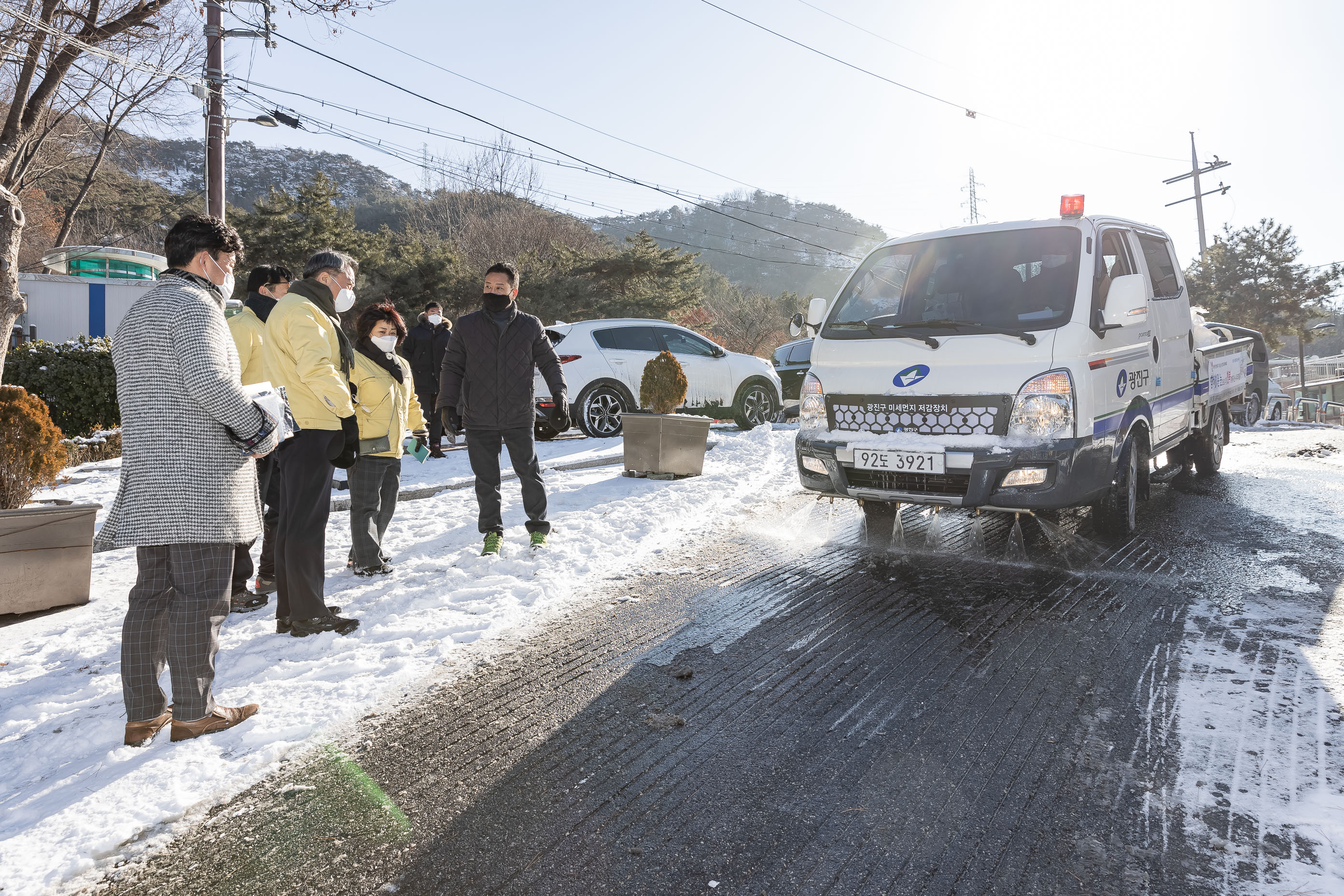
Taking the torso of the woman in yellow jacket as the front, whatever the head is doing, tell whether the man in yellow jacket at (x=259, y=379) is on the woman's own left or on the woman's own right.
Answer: on the woman's own right

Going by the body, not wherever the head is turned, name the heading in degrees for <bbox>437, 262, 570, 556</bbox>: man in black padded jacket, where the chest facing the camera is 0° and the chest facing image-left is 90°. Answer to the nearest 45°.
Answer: approximately 0°

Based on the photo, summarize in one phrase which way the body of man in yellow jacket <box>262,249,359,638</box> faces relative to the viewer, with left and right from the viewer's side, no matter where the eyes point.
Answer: facing to the right of the viewer

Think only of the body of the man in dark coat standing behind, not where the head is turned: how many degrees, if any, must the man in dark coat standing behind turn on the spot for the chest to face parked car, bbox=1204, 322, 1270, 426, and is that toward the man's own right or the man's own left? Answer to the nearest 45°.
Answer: approximately 90° to the man's own left

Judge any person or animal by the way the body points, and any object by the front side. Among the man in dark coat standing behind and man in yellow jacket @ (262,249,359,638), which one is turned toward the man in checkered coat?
the man in dark coat standing behind

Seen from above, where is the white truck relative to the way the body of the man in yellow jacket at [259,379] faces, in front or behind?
in front

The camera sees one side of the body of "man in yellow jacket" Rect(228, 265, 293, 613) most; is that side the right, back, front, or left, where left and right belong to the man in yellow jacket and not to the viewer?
right

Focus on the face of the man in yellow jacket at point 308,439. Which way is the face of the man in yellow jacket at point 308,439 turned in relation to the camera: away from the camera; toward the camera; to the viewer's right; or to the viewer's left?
to the viewer's right

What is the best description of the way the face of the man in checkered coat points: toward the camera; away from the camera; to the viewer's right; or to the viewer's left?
to the viewer's right

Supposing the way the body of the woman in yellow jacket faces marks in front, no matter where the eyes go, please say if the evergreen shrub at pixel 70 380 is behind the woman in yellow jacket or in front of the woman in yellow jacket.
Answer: behind

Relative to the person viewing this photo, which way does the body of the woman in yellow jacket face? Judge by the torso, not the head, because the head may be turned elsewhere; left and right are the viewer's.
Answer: facing the viewer and to the right of the viewer

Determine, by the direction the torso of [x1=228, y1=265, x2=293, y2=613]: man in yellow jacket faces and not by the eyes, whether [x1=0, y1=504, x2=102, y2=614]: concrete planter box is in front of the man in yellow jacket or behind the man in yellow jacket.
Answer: behind
